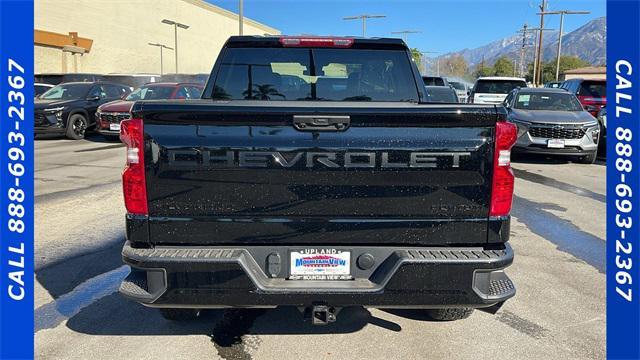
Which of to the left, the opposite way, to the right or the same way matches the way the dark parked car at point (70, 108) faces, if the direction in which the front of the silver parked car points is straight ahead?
the same way

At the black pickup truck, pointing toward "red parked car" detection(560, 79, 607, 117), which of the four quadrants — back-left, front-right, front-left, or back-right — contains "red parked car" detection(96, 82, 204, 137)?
front-left

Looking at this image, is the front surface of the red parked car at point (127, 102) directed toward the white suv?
no

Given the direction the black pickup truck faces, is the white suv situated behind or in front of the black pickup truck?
in front

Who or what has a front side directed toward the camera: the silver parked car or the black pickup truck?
the silver parked car

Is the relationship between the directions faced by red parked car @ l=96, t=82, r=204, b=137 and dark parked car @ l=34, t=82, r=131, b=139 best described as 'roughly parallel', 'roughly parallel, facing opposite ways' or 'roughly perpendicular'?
roughly parallel

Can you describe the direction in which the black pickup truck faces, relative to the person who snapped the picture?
facing away from the viewer

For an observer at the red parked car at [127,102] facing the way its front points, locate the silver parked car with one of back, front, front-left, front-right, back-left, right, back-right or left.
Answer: left

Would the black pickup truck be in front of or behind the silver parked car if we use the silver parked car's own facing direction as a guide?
in front

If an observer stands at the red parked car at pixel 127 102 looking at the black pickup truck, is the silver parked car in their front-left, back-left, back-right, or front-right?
front-left

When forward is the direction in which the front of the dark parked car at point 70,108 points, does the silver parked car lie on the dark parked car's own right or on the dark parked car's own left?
on the dark parked car's own left

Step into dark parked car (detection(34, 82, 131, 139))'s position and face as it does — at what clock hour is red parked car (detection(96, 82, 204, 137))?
The red parked car is roughly at 9 o'clock from the dark parked car.

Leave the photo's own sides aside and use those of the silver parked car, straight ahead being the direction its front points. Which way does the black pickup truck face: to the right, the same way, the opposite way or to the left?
the opposite way

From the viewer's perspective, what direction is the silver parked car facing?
toward the camera

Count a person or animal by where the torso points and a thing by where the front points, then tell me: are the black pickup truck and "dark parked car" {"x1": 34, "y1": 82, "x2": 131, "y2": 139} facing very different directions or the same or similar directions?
very different directions

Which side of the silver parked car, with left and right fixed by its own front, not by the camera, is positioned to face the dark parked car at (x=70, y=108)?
right

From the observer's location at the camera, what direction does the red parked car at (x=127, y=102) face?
facing the viewer and to the left of the viewer

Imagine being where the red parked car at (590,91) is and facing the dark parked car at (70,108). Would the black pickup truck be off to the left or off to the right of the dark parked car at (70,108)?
left

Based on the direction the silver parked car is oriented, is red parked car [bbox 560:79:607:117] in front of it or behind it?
behind

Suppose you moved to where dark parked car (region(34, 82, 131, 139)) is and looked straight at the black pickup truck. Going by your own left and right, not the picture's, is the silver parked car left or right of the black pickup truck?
left
